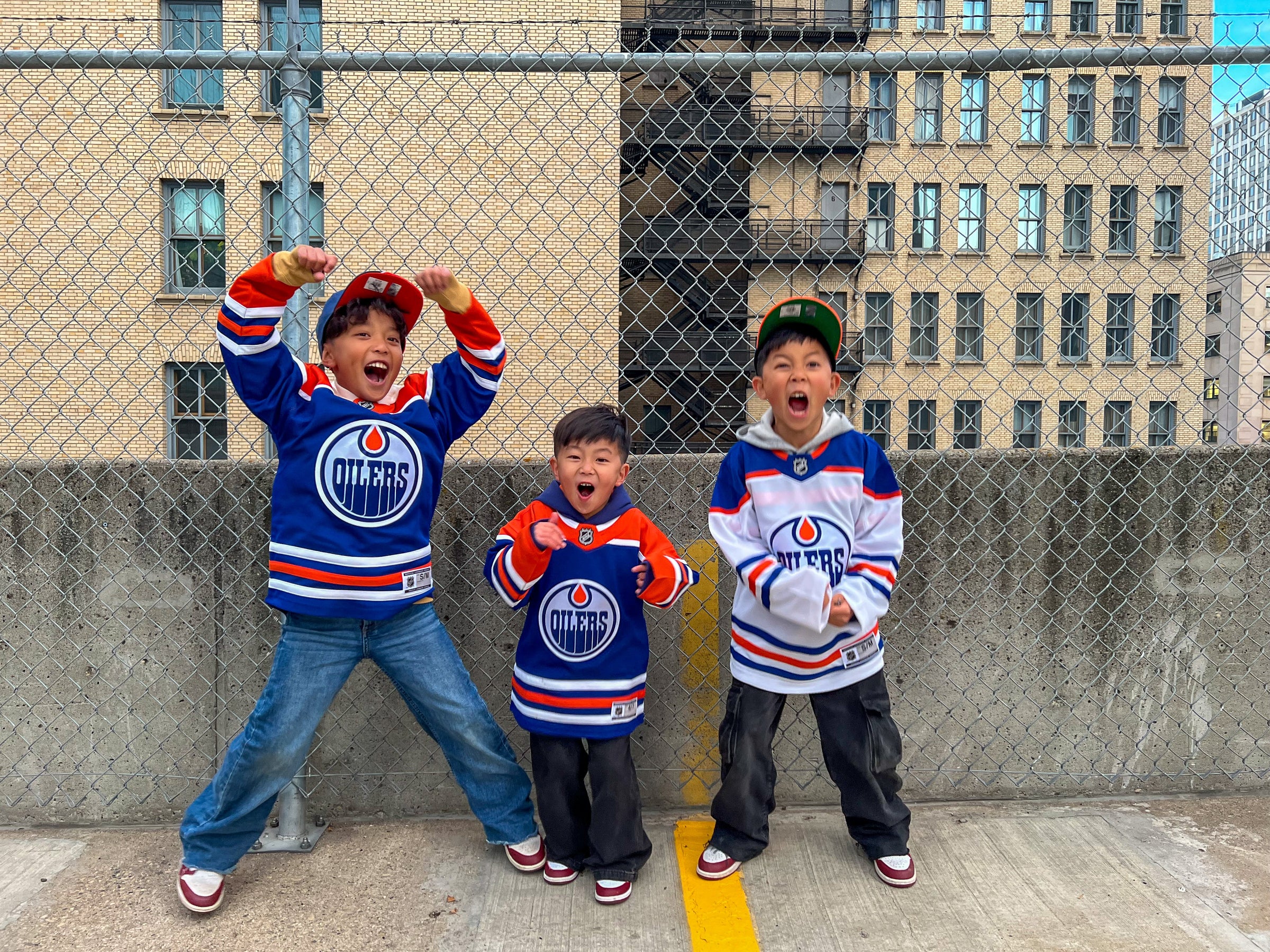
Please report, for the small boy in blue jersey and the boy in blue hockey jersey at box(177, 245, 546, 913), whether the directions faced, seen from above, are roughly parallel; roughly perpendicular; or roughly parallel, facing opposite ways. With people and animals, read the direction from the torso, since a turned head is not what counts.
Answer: roughly parallel

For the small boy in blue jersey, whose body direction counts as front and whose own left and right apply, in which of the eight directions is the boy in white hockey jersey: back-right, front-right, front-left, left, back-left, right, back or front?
left

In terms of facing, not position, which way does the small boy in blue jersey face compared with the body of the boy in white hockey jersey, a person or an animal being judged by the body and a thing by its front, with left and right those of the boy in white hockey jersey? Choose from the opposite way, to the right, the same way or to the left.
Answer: the same way

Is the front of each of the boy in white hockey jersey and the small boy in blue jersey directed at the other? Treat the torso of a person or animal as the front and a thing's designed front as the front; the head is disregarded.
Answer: no

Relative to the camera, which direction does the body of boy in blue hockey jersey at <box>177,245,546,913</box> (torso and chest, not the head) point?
toward the camera

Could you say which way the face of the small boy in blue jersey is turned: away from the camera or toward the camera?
toward the camera

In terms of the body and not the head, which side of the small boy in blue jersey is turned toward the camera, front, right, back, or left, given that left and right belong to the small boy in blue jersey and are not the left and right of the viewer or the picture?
front

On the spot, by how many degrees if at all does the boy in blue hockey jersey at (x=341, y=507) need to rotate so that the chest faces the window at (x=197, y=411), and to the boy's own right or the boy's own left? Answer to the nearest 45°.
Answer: approximately 180°

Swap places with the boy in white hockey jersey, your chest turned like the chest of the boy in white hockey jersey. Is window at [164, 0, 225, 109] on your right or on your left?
on your right

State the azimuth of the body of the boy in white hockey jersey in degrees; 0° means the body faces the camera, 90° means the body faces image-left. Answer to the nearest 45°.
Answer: approximately 0°

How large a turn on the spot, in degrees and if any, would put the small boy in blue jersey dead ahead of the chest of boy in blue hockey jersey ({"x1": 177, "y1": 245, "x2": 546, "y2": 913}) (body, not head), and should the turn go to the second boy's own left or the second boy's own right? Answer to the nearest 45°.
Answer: approximately 90° to the second boy's own left

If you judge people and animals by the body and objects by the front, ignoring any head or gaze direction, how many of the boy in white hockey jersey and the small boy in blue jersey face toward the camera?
2

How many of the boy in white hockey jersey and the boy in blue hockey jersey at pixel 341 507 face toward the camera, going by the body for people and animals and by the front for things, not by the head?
2

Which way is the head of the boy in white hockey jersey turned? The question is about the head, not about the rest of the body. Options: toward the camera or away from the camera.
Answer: toward the camera

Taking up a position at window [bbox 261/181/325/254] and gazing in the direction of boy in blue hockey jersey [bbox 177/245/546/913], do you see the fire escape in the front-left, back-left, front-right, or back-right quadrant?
back-left

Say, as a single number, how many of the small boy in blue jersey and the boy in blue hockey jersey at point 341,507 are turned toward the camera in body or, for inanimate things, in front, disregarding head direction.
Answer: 2

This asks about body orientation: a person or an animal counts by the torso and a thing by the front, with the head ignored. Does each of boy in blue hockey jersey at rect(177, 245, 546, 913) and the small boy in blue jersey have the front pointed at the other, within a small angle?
no

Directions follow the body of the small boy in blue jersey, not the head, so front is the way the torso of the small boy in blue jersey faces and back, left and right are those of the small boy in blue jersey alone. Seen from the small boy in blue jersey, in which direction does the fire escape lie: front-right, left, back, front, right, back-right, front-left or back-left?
back

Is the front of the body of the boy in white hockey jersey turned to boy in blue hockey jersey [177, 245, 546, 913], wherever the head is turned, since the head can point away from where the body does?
no

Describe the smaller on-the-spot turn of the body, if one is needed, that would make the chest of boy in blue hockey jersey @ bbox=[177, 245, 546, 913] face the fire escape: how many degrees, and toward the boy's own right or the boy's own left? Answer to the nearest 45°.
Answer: approximately 135° to the boy's own left
